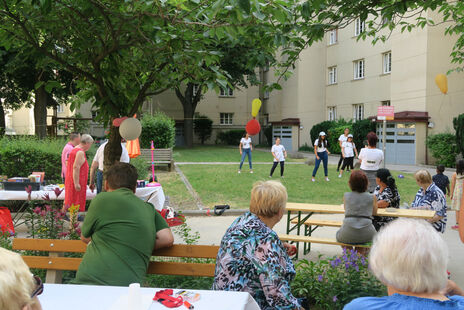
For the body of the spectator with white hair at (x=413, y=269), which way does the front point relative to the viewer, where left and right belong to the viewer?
facing away from the viewer

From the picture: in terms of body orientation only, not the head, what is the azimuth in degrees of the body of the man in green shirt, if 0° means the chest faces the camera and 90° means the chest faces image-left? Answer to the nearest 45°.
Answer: approximately 180°

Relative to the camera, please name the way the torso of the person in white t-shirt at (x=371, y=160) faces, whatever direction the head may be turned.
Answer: away from the camera

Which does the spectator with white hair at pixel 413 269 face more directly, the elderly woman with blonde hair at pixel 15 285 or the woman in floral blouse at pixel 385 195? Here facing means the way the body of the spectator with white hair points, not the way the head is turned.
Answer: the woman in floral blouse

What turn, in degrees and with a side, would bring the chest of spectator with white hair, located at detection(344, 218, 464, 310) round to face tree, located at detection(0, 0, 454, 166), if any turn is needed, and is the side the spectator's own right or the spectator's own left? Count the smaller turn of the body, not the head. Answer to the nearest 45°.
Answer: approximately 45° to the spectator's own left

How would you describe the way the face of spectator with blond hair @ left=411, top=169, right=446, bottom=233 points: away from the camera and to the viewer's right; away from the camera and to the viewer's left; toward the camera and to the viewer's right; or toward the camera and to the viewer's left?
away from the camera and to the viewer's left

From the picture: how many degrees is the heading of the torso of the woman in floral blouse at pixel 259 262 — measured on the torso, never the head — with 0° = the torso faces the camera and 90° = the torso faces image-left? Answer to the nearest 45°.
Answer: approximately 225°

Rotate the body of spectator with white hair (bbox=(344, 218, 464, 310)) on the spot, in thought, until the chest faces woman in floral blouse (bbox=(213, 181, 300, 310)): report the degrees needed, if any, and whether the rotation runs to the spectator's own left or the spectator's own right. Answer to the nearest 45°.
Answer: approximately 45° to the spectator's own left

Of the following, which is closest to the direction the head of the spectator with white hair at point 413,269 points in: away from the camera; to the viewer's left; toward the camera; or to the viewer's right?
away from the camera
